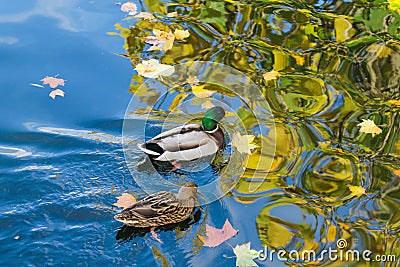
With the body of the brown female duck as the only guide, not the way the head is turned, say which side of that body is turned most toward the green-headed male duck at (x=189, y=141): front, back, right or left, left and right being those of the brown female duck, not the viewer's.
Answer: left

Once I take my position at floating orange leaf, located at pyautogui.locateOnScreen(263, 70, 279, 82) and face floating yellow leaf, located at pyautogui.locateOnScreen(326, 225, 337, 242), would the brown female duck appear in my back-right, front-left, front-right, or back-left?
front-right

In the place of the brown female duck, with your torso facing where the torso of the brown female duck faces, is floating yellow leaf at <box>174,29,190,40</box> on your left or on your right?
on your left

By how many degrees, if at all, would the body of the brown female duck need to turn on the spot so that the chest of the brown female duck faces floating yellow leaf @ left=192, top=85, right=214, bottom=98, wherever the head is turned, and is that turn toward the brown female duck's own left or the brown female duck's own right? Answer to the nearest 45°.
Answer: approximately 90° to the brown female duck's own left

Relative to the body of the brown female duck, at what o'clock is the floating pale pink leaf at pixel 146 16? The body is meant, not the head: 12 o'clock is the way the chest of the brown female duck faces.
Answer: The floating pale pink leaf is roughly at 9 o'clock from the brown female duck.

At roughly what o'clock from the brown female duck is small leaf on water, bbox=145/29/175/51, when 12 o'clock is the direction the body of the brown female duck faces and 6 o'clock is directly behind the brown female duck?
The small leaf on water is roughly at 9 o'clock from the brown female duck.

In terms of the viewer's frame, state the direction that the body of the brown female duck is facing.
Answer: to the viewer's right

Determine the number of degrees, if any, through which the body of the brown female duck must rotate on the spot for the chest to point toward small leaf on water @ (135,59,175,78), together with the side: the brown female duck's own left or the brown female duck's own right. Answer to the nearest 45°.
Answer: approximately 90° to the brown female duck's own left

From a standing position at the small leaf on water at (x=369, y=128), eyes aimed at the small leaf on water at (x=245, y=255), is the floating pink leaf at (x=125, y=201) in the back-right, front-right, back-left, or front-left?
front-right

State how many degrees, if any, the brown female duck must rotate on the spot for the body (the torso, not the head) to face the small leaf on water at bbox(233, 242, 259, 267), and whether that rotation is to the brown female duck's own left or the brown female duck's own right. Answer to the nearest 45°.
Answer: approximately 45° to the brown female duck's own right

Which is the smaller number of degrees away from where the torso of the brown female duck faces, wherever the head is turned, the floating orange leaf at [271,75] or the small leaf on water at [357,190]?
the small leaf on water

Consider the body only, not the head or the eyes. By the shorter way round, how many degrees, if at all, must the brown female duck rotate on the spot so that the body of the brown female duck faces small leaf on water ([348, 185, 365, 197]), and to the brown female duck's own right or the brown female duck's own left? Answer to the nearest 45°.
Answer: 0° — it already faces it

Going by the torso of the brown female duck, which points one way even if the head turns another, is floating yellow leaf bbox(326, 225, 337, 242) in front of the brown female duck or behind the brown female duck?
in front

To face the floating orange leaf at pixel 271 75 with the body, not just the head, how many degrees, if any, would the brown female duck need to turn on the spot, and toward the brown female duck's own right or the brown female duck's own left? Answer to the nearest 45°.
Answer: approximately 45° to the brown female duck's own left

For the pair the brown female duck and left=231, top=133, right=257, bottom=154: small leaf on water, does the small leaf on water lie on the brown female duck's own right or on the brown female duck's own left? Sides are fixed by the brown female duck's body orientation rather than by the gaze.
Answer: on the brown female duck's own left
